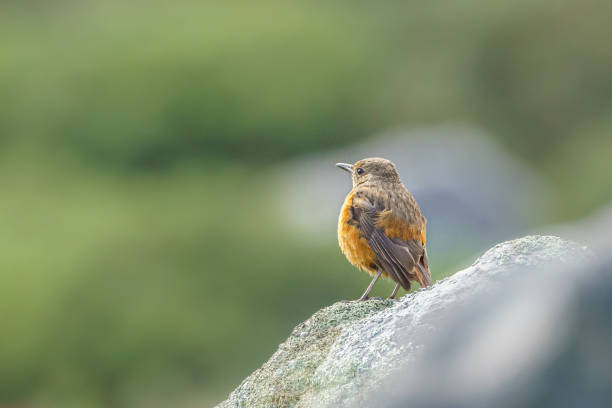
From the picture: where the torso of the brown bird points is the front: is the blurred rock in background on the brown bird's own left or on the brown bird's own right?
on the brown bird's own right

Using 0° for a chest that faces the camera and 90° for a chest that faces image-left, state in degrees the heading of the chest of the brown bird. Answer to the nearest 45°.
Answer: approximately 90°
